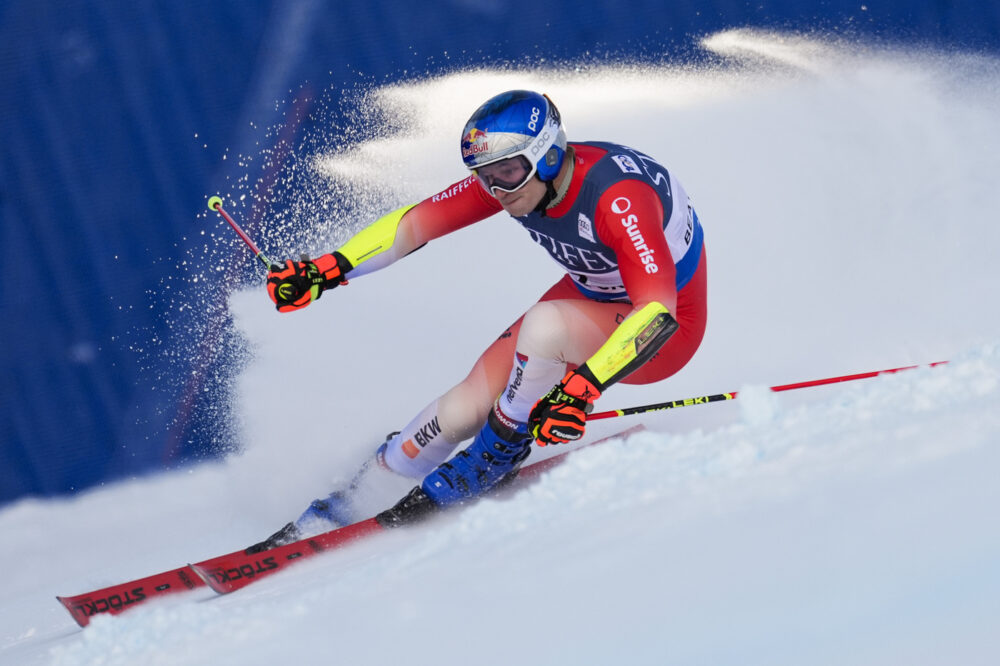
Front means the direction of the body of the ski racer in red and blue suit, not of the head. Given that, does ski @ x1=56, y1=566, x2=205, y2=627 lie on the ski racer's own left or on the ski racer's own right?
on the ski racer's own right

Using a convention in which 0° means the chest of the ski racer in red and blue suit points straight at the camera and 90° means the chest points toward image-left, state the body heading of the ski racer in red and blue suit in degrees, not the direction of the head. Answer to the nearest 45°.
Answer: approximately 45°
